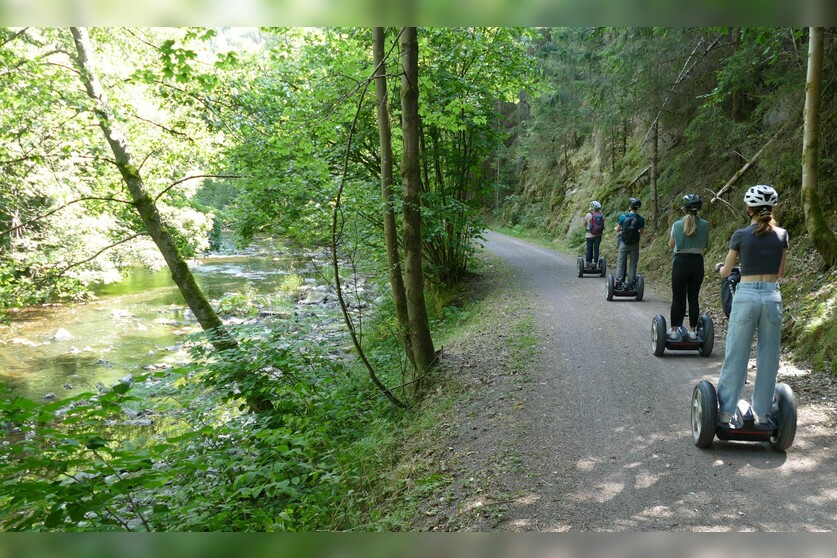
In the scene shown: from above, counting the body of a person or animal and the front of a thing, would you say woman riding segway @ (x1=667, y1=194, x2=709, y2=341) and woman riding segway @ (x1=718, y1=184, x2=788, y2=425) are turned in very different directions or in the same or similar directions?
same or similar directions

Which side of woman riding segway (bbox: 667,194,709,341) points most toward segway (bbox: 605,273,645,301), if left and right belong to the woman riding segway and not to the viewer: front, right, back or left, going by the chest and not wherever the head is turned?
front

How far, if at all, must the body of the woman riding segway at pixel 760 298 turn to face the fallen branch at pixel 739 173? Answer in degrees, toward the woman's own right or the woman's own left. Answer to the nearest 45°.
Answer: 0° — they already face it

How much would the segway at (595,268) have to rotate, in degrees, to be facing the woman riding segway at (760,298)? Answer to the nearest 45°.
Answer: approximately 180°

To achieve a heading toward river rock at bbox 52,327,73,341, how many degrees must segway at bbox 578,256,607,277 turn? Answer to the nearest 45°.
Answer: approximately 90° to its left

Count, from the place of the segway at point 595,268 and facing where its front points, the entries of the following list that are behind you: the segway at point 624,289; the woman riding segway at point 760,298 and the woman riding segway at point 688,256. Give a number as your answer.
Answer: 3

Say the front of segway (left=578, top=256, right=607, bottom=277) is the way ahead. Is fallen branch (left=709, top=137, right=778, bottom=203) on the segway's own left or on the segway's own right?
on the segway's own right

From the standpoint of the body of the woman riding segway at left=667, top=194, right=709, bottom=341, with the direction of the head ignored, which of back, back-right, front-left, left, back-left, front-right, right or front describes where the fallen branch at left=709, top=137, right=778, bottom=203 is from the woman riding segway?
front

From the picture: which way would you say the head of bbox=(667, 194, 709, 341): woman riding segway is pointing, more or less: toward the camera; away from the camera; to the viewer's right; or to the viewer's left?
away from the camera

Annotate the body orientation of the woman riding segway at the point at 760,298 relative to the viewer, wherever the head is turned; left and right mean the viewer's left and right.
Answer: facing away from the viewer

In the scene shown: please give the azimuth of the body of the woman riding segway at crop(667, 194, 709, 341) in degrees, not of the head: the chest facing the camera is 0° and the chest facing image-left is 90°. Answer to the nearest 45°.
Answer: approximately 180°

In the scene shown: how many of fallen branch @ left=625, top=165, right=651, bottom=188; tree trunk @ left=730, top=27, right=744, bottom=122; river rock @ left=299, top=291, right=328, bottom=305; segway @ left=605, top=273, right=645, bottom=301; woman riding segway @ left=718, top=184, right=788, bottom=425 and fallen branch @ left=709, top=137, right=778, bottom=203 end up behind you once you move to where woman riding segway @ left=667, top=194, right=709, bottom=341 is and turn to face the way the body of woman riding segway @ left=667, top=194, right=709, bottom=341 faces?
1

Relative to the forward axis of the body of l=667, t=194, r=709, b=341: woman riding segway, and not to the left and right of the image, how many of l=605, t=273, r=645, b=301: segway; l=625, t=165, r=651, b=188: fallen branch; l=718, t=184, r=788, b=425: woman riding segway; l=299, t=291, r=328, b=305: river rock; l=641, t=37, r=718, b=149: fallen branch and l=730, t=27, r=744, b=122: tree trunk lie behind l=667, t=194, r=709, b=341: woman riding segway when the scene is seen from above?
1

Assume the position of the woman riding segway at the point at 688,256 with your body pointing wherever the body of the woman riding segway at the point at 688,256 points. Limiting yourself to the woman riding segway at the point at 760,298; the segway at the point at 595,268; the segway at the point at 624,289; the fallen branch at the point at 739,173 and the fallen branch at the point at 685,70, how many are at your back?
1

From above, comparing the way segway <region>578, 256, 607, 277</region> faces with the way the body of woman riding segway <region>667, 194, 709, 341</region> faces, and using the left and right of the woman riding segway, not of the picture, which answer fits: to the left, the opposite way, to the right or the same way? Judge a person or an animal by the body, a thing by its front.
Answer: the same way

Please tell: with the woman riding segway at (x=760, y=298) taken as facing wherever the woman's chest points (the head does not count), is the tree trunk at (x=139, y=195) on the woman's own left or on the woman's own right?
on the woman's own left

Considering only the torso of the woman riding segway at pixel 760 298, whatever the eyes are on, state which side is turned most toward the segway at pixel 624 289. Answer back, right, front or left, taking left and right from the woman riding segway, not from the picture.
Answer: front

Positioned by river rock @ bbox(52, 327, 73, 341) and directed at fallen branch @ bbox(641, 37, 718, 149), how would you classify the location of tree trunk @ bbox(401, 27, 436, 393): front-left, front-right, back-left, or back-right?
front-right
